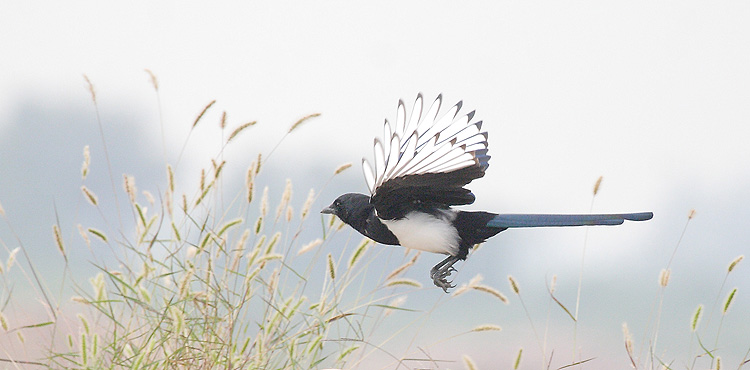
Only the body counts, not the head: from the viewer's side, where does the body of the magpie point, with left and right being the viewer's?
facing to the left of the viewer

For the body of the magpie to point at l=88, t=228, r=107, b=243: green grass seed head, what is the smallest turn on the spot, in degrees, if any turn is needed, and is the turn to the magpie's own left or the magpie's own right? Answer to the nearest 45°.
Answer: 0° — it already faces it

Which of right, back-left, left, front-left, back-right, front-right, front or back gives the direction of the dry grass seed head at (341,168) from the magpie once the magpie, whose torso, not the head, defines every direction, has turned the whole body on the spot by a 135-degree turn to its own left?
back

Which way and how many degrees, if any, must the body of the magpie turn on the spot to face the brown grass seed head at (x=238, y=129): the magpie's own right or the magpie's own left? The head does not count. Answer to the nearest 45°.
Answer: approximately 45° to the magpie's own right

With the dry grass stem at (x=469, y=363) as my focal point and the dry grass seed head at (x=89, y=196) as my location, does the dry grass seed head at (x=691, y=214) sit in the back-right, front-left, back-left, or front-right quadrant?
front-left

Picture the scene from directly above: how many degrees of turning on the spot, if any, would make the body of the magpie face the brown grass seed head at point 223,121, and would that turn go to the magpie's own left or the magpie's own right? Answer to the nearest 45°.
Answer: approximately 45° to the magpie's own right

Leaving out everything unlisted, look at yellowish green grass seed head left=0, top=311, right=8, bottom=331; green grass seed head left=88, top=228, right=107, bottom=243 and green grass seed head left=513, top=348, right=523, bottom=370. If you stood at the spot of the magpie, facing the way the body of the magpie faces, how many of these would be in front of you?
2

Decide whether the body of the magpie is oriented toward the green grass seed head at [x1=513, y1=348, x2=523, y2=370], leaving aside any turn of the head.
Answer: no

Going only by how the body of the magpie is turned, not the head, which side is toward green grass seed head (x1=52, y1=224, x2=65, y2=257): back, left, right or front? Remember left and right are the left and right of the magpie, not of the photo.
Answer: front

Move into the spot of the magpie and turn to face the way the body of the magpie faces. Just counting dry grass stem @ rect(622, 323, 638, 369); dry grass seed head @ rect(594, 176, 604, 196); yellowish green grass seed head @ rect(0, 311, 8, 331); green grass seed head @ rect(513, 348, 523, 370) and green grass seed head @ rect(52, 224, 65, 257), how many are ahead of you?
2

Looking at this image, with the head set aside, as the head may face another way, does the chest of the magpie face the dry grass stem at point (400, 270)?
no

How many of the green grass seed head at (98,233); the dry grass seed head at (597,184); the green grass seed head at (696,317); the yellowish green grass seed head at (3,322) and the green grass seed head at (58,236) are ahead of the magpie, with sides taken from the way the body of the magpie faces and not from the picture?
3

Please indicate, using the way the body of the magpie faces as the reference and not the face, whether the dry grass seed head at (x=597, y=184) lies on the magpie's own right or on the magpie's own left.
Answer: on the magpie's own right
